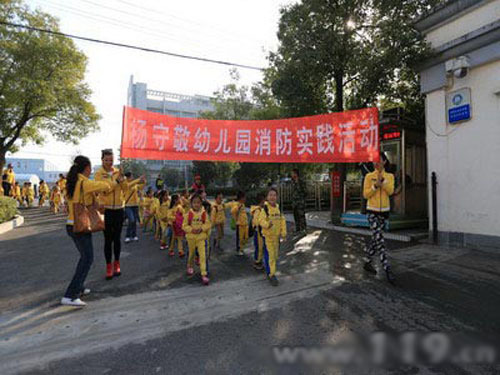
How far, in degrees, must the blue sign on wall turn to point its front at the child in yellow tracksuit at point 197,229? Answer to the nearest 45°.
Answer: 0° — it already faces them

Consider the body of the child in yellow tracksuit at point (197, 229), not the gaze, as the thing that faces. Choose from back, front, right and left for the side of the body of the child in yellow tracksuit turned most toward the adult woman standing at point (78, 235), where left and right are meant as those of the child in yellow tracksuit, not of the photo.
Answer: right

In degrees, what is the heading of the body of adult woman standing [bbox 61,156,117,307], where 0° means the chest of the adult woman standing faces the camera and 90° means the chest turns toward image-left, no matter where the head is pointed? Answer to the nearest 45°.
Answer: approximately 270°

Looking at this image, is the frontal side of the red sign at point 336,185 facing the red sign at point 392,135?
no

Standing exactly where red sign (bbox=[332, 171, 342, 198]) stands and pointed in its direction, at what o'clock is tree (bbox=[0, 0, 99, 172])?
The tree is roughly at 3 o'clock from the red sign.

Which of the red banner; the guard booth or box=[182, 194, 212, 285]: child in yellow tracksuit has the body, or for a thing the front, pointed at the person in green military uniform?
the guard booth

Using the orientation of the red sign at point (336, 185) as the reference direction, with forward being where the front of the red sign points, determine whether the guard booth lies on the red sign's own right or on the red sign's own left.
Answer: on the red sign's own left

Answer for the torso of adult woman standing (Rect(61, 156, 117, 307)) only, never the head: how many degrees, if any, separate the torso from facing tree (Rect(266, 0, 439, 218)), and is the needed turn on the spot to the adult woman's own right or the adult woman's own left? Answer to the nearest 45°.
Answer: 0° — they already face it

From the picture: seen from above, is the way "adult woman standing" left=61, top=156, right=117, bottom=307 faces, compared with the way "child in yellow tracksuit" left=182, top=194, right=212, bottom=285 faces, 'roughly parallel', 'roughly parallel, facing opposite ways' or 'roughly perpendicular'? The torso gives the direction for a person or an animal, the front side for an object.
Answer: roughly perpendicular

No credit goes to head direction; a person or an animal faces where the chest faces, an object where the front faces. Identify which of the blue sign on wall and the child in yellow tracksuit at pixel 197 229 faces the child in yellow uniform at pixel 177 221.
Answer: the blue sign on wall

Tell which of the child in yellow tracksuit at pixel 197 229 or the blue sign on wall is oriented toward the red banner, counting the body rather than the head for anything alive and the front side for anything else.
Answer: the blue sign on wall

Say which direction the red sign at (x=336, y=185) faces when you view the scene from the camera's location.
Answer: facing the viewer

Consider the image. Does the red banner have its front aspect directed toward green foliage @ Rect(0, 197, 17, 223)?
no

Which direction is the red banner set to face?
toward the camera

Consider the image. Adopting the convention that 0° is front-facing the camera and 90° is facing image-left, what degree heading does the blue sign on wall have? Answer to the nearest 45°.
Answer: approximately 45°

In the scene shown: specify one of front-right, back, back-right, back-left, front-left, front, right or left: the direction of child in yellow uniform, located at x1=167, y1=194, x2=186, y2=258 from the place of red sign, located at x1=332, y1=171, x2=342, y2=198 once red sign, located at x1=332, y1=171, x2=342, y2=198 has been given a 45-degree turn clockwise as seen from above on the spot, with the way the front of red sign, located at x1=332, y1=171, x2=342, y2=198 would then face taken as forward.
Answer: front
